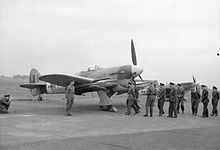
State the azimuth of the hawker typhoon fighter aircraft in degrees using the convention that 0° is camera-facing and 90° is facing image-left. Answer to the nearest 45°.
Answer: approximately 315°

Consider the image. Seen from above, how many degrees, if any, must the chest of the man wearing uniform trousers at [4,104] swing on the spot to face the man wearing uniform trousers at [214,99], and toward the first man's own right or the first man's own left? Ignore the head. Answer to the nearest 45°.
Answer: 0° — they already face them

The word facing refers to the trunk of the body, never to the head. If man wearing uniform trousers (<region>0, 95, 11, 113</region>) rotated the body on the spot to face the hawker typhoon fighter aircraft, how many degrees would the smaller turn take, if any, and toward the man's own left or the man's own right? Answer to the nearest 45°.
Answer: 0° — they already face it

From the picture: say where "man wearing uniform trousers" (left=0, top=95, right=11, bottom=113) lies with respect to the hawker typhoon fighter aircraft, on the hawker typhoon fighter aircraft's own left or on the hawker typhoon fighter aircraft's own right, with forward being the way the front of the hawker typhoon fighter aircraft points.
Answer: on the hawker typhoon fighter aircraft's own right

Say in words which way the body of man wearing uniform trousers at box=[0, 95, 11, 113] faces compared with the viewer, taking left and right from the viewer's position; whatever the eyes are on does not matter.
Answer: facing to the right of the viewer
